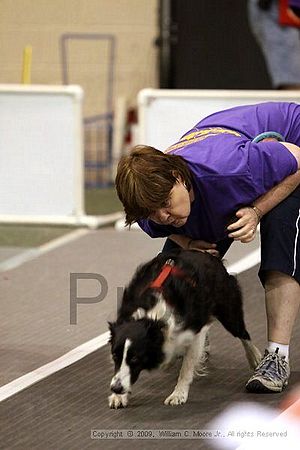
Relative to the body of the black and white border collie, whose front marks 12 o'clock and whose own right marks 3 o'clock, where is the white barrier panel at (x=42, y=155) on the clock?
The white barrier panel is roughly at 4 o'clock from the black and white border collie.

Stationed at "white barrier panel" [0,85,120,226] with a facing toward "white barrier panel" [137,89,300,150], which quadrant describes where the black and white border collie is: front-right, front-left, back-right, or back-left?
front-right

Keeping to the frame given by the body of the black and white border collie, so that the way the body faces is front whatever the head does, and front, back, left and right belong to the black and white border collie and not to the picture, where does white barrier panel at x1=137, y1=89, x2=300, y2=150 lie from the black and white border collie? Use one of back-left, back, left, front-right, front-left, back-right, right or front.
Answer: back-right

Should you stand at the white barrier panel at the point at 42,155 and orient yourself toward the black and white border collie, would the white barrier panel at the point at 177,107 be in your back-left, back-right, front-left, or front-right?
front-left

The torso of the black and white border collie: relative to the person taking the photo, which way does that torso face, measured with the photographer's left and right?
facing the viewer and to the left of the viewer
